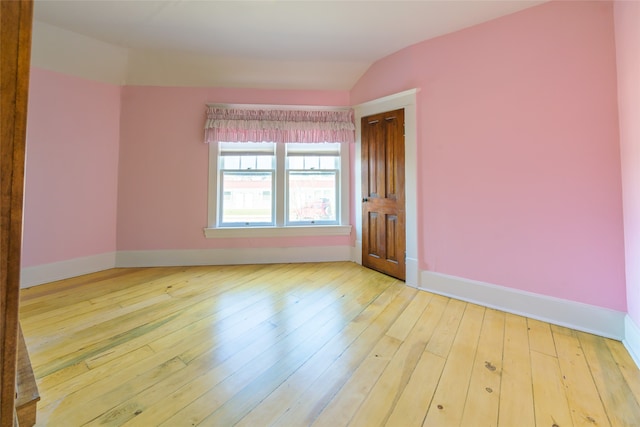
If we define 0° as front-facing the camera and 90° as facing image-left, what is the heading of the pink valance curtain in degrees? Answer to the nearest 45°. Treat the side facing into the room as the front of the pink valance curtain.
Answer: approximately 0°

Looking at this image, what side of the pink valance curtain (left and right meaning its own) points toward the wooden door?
left
